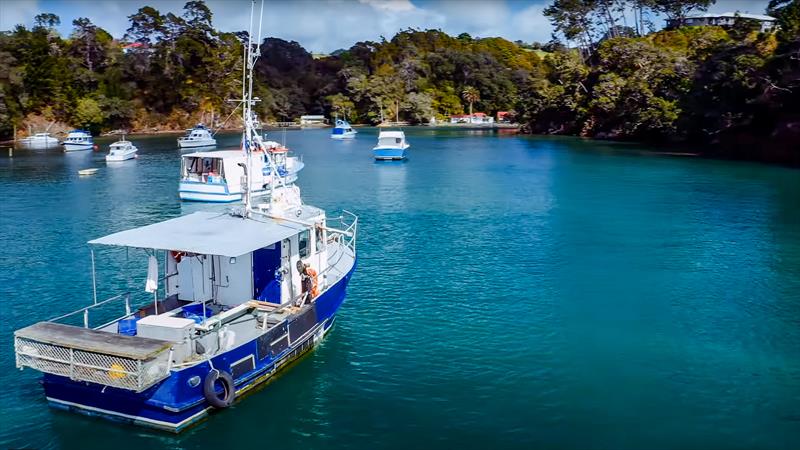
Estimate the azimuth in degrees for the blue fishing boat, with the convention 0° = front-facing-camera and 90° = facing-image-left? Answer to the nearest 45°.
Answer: approximately 225°
